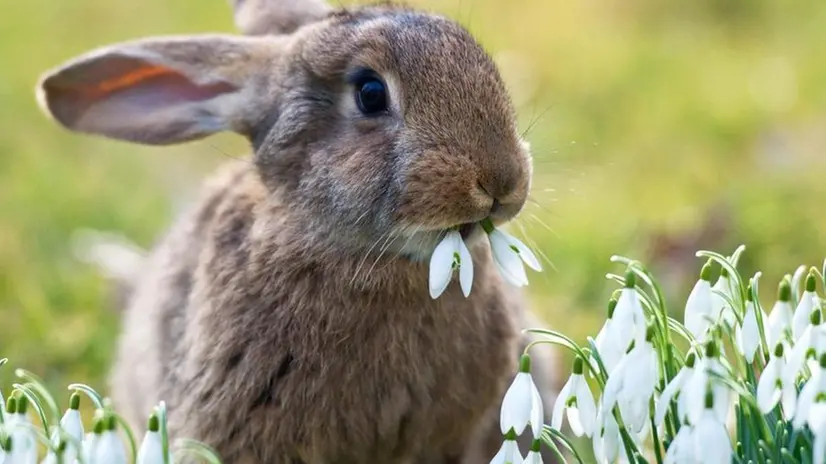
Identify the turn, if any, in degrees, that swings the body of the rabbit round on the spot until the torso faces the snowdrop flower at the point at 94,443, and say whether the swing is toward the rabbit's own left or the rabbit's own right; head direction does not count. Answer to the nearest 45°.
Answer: approximately 90° to the rabbit's own right

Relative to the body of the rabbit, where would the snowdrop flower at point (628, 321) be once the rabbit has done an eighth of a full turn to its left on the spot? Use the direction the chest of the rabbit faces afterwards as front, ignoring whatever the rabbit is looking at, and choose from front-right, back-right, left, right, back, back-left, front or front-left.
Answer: front-right

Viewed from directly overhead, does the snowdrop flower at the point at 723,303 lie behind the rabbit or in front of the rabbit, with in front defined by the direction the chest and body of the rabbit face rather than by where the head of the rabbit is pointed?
in front

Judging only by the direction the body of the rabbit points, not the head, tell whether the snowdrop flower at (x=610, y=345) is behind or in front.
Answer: in front

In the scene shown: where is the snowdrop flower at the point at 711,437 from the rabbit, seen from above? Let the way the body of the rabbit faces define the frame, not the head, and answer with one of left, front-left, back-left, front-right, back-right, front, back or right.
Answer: front

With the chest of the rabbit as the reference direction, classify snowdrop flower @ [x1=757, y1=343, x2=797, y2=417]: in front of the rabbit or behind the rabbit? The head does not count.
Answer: in front

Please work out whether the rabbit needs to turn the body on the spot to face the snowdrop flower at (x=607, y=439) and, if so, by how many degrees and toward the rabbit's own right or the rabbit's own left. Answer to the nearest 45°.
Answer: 0° — it already faces it

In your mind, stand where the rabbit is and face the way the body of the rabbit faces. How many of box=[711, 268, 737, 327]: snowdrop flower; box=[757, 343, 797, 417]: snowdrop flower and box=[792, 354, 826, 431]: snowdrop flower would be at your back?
0

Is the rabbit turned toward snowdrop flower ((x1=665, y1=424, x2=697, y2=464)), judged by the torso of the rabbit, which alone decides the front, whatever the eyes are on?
yes

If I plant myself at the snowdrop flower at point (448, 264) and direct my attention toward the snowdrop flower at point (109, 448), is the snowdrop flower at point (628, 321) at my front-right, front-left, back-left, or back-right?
back-left

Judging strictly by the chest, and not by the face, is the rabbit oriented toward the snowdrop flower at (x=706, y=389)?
yes

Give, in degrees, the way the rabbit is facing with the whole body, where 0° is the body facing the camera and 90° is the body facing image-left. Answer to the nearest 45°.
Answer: approximately 315°

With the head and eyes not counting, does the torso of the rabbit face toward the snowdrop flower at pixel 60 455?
no
